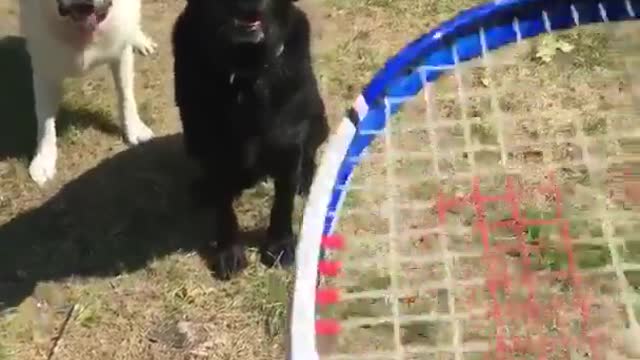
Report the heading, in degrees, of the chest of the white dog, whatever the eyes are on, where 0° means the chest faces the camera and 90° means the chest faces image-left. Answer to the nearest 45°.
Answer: approximately 0°

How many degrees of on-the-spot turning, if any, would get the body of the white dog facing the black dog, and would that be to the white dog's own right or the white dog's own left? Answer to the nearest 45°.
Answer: approximately 45° to the white dog's own left

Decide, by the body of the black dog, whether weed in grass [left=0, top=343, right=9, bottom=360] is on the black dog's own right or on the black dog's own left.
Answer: on the black dog's own right

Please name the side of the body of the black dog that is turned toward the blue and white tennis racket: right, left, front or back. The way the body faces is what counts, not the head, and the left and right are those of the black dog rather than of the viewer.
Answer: front

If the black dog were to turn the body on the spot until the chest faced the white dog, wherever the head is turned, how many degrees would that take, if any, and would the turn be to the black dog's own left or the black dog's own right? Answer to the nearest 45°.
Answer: approximately 135° to the black dog's own right

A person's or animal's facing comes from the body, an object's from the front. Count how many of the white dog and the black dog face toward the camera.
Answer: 2
